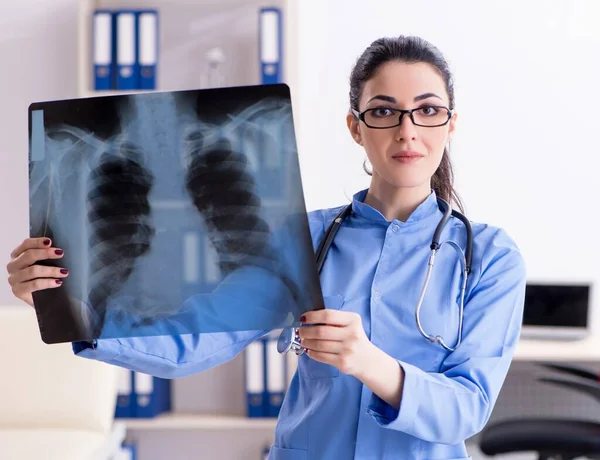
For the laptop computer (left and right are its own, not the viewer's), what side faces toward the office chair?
front

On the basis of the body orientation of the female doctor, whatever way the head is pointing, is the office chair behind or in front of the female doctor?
behind

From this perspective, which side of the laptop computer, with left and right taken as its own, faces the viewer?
front

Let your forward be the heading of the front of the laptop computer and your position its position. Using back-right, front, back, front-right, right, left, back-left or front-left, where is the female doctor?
front

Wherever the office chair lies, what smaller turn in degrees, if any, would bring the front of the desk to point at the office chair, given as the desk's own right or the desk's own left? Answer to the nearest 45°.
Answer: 0° — it already faces it

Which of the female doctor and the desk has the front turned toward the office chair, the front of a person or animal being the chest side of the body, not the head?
the desk

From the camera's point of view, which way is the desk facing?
toward the camera

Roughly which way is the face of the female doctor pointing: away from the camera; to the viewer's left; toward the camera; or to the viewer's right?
toward the camera

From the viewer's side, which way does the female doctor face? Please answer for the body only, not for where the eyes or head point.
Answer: toward the camera

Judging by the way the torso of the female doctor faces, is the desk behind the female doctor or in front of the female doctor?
behind

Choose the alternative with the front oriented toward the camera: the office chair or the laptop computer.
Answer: the laptop computer

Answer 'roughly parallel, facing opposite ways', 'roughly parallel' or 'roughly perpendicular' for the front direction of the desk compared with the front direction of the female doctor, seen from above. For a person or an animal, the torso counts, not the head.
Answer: roughly parallel
